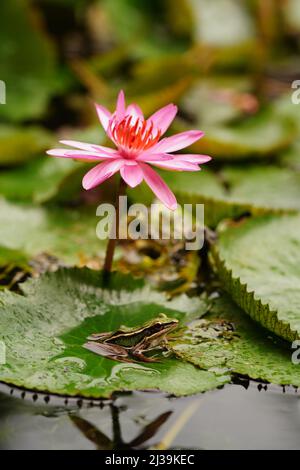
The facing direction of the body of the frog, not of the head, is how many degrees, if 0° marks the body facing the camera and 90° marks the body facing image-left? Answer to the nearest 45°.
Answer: approximately 270°

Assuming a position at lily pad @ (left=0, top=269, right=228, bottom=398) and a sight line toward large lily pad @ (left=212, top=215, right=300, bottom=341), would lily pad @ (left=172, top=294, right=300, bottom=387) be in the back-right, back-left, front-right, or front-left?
front-right

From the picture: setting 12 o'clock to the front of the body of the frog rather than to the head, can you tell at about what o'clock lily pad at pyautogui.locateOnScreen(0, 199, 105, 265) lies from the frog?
The lily pad is roughly at 8 o'clock from the frog.

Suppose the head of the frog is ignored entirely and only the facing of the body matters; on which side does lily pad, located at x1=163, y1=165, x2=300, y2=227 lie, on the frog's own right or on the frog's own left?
on the frog's own left

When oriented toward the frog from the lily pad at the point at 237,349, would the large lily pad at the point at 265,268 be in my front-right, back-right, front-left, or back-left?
back-right

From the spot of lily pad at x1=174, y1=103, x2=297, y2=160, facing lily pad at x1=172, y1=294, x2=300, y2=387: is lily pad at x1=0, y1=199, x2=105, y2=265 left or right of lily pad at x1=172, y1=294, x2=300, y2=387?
right

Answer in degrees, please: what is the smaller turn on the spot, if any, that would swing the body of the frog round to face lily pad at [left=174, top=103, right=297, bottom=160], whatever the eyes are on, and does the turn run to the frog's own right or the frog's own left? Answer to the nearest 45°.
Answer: approximately 90° to the frog's own left

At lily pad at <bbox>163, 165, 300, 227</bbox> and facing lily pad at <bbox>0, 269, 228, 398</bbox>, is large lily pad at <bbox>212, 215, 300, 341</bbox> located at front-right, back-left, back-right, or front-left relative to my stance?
front-left
